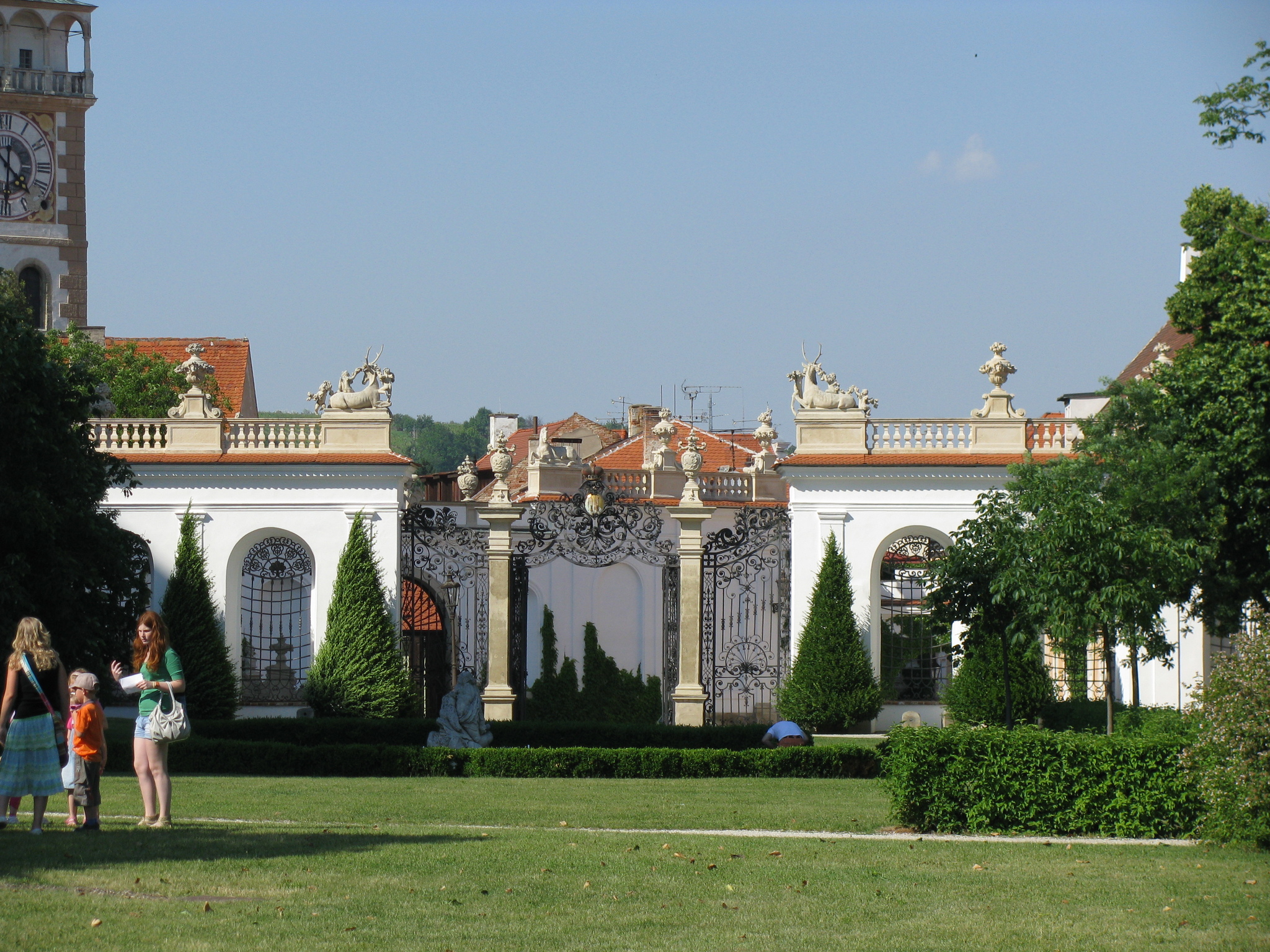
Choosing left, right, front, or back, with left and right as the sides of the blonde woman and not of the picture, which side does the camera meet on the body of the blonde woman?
back

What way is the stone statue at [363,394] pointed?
to the viewer's right

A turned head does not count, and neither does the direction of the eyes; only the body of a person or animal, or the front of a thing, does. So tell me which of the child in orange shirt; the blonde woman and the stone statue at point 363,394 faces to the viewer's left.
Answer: the child in orange shirt

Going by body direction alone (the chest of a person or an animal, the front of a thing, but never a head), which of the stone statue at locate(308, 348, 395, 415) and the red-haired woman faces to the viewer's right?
the stone statue

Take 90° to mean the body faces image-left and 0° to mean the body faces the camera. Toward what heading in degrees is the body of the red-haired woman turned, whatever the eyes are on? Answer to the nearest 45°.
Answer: approximately 45°

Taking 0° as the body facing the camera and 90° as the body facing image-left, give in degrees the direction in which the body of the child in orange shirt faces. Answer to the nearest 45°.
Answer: approximately 90°

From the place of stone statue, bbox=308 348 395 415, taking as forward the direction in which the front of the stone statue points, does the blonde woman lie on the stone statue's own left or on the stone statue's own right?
on the stone statue's own right
